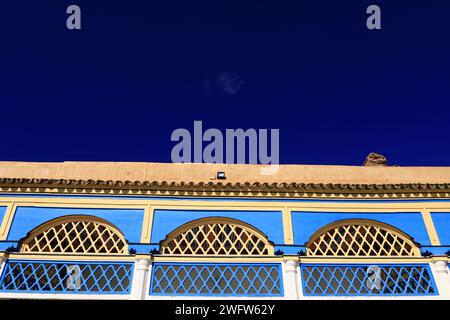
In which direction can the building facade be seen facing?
toward the camera
